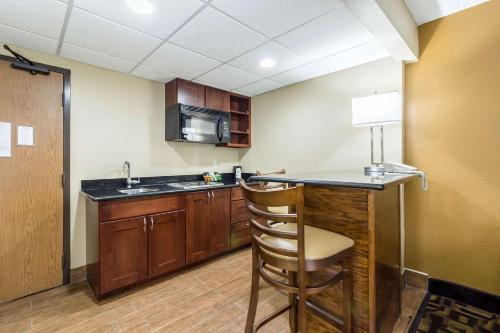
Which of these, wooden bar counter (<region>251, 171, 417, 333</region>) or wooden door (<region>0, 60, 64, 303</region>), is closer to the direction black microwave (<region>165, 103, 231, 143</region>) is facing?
the wooden bar counter

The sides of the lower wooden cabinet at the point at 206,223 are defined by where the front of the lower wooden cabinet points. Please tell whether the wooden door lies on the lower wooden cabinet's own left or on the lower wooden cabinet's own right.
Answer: on the lower wooden cabinet's own right

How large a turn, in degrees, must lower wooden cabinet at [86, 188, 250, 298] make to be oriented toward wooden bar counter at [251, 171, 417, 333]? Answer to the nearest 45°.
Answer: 0° — it already faces it
